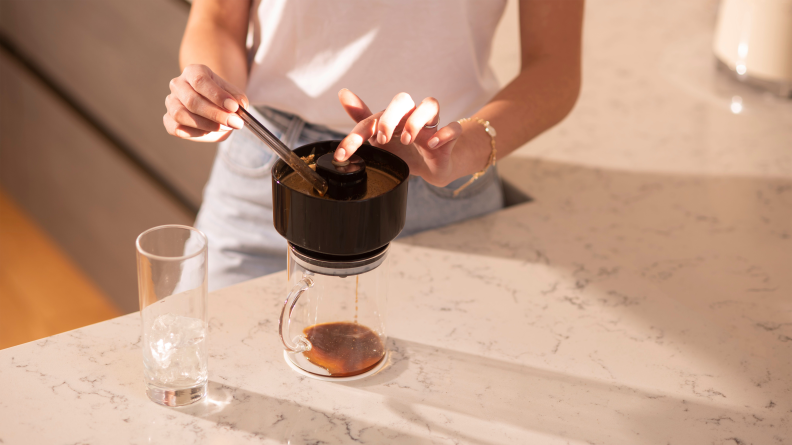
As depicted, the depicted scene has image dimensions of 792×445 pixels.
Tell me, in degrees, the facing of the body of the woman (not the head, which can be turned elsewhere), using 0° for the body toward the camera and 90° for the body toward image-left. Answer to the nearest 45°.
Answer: approximately 0°
